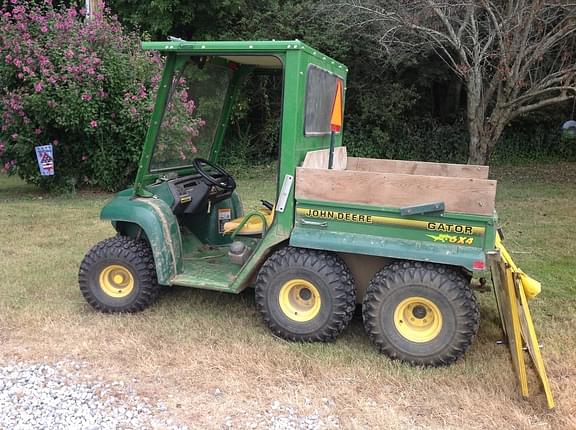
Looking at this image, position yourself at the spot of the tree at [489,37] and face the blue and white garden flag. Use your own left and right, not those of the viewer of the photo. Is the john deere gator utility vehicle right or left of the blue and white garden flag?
left

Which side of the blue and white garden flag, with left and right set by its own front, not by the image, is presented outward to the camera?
front

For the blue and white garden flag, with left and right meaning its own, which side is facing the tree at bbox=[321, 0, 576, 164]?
left

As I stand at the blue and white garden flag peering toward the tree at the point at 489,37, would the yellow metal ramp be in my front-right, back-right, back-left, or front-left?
front-right

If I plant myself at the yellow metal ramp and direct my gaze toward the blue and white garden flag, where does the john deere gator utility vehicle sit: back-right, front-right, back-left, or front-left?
front-left

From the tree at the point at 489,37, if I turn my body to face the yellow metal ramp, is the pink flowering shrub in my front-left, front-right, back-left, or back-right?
front-right

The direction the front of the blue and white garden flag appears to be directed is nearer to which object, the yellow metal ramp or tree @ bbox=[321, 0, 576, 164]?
the yellow metal ramp

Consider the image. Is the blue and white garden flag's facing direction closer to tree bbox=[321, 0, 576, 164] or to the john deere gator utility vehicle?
the john deere gator utility vehicle

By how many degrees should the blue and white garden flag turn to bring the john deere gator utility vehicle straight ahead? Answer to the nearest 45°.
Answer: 0° — it already faces it

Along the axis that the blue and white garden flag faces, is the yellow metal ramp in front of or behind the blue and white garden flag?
in front
